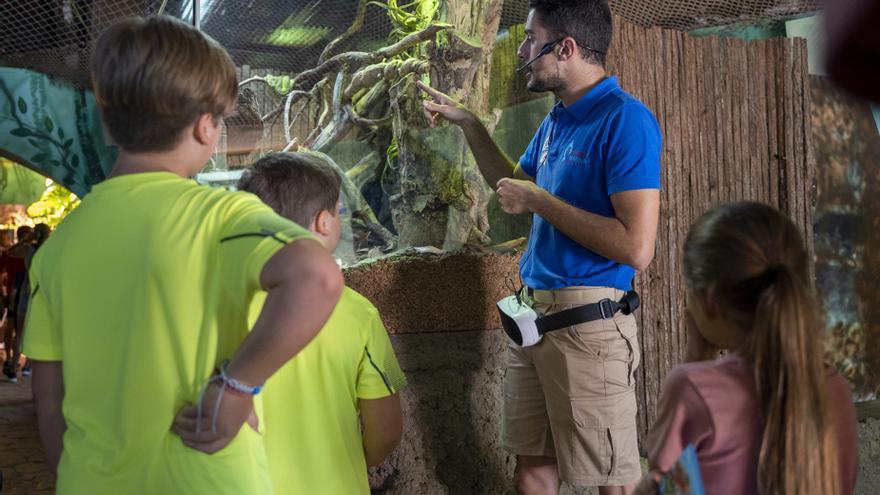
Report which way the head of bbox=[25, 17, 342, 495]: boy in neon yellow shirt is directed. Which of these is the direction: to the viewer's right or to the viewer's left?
to the viewer's right

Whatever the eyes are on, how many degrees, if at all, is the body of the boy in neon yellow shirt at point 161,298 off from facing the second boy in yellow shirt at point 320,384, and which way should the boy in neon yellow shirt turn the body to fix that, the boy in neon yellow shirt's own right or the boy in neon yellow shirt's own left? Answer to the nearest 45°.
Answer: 0° — they already face them

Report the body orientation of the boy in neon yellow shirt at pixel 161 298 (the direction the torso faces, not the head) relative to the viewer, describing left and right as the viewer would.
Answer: facing away from the viewer and to the right of the viewer

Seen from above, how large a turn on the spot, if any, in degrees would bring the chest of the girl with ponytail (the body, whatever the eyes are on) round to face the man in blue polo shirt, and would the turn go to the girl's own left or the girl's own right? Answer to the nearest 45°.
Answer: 0° — they already face them

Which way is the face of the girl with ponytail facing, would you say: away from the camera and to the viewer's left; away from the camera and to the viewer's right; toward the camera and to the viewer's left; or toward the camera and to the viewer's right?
away from the camera and to the viewer's left

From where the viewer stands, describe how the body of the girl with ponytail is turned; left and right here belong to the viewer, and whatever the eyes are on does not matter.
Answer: facing away from the viewer and to the left of the viewer

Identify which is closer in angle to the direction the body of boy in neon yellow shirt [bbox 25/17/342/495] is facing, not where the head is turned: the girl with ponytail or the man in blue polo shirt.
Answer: the man in blue polo shirt

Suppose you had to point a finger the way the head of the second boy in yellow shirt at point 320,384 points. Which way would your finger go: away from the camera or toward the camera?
away from the camera

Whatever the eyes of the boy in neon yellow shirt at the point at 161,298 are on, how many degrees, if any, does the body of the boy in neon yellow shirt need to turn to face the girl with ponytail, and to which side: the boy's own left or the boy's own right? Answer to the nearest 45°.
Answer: approximately 45° to the boy's own right
